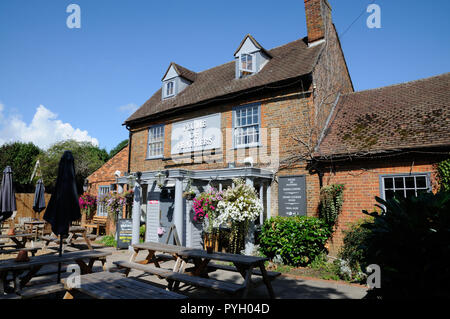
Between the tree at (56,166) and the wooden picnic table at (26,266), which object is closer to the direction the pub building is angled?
the wooden picnic table

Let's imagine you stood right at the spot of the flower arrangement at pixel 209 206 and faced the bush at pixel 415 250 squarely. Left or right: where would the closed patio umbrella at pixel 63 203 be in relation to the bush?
right

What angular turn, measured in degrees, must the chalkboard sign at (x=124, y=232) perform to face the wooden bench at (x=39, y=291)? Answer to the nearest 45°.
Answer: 0° — it already faces it

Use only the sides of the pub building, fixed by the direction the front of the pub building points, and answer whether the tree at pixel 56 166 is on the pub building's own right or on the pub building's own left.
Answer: on the pub building's own right

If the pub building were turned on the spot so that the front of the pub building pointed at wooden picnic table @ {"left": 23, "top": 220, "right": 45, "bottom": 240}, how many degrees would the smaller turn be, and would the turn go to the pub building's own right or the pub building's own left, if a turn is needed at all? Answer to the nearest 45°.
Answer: approximately 45° to the pub building's own right

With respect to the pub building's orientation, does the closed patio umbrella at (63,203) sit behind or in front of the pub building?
in front

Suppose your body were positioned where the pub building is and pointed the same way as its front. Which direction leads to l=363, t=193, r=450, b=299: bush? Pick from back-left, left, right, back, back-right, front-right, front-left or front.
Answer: front-left

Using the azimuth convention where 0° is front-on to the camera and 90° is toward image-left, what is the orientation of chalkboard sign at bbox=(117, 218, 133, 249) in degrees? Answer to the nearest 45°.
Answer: approximately 0°

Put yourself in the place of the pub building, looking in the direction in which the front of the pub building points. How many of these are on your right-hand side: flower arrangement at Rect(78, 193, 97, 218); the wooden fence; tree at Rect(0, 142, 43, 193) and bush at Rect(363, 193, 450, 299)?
3

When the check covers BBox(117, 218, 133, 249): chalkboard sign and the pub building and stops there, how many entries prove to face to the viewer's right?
0

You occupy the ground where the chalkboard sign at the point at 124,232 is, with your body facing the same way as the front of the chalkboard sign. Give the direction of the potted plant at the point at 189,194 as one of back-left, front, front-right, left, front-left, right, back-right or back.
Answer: front-left

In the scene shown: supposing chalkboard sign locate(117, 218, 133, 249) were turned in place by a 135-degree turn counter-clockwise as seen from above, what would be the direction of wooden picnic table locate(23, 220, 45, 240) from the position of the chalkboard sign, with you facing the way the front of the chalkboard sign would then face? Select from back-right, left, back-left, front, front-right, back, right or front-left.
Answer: left
